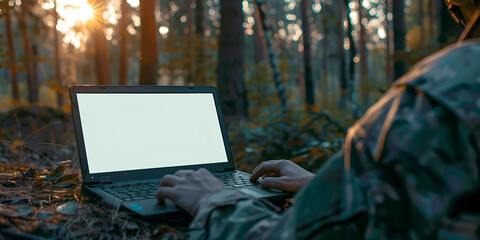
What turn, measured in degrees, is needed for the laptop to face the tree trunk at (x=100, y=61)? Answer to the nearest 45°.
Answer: approximately 135° to its left

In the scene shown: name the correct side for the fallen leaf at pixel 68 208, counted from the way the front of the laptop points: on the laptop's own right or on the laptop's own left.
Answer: on the laptop's own right

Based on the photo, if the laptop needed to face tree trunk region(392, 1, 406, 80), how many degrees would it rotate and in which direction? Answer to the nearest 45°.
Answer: approximately 90° to its left

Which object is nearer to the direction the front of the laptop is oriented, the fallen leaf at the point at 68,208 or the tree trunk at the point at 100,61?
the fallen leaf

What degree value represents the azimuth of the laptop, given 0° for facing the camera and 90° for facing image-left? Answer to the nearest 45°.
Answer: approximately 315°

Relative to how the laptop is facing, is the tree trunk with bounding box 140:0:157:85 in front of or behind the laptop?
behind

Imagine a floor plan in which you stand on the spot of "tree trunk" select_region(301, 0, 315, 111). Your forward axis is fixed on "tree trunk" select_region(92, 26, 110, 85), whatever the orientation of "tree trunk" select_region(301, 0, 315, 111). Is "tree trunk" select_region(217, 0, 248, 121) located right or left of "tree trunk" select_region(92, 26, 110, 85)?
left
